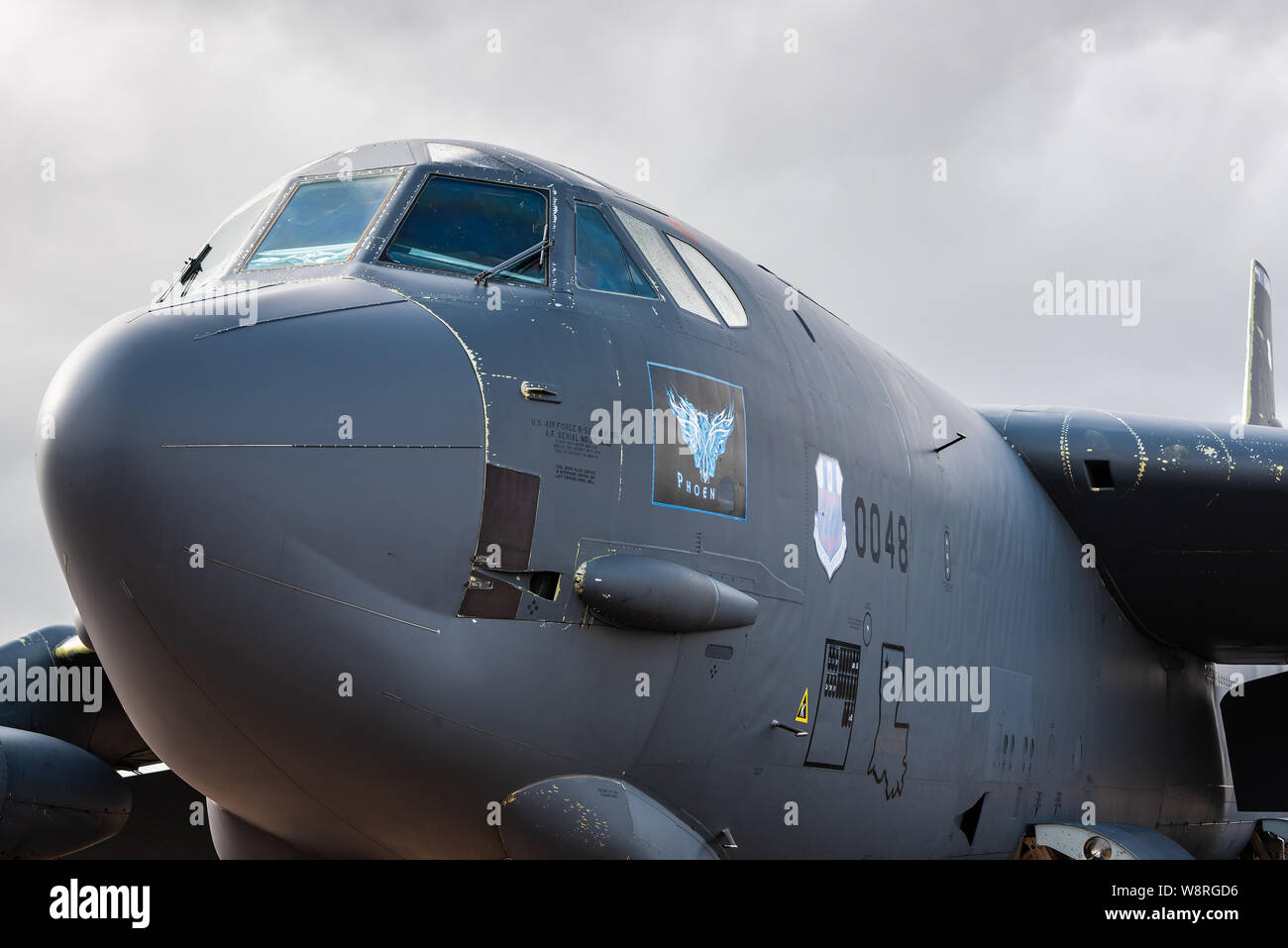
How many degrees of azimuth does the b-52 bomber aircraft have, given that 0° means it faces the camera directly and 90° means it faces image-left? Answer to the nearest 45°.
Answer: approximately 45°
